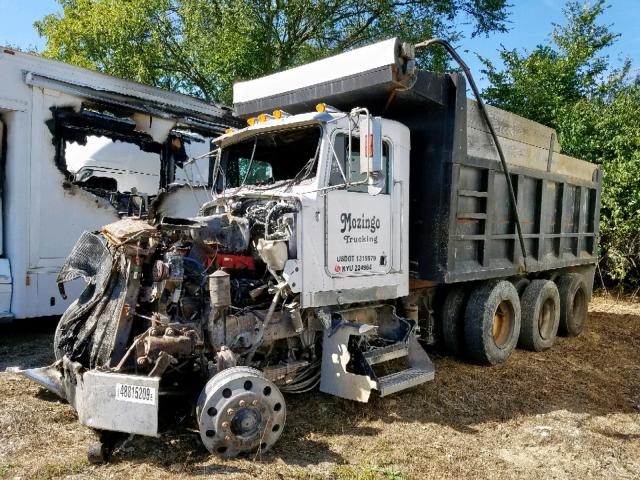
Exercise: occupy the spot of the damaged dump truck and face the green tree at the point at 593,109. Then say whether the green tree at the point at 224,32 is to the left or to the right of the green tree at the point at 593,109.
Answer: left

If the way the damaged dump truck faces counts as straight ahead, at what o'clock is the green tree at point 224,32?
The green tree is roughly at 4 o'clock from the damaged dump truck.

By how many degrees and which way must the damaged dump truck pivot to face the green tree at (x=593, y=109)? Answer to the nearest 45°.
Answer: approximately 180°

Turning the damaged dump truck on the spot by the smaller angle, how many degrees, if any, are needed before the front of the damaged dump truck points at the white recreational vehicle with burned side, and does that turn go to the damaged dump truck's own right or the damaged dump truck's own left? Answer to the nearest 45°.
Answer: approximately 90° to the damaged dump truck's own right

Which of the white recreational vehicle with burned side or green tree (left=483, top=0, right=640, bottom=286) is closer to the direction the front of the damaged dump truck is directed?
the white recreational vehicle with burned side

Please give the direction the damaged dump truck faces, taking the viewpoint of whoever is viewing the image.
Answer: facing the viewer and to the left of the viewer

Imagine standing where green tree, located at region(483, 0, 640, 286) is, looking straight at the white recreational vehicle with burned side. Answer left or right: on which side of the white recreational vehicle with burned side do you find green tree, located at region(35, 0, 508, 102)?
right
